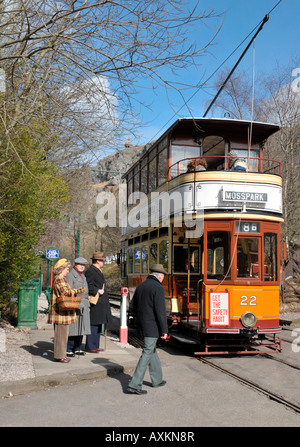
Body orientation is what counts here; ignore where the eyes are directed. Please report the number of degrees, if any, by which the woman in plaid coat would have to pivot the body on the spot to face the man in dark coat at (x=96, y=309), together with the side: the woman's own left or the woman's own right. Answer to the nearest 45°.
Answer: approximately 45° to the woman's own left

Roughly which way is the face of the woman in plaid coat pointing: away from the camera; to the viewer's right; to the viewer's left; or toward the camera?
to the viewer's right

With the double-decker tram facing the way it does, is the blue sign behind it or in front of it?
behind

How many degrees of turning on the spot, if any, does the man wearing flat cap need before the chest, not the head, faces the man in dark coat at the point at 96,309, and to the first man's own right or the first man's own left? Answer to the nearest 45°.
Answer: approximately 90° to the first man's own left

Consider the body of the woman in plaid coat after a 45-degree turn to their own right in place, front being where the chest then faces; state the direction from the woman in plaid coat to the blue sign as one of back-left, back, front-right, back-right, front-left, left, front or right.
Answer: back-left

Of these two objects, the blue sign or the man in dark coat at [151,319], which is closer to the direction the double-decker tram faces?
the man in dark coat

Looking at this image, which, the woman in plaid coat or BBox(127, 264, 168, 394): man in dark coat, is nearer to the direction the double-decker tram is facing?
the man in dark coat

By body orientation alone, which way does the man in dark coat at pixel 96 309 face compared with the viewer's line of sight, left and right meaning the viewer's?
facing to the right of the viewer

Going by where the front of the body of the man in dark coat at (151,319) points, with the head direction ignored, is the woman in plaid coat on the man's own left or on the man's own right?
on the man's own left

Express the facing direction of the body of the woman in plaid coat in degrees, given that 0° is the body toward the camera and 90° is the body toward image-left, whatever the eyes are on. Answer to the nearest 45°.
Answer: approximately 270°

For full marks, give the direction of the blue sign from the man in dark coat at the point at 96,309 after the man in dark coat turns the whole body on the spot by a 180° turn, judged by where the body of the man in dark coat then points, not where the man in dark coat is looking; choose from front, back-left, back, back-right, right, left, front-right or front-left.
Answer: right

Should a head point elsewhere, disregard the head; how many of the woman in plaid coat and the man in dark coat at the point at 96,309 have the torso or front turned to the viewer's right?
2
